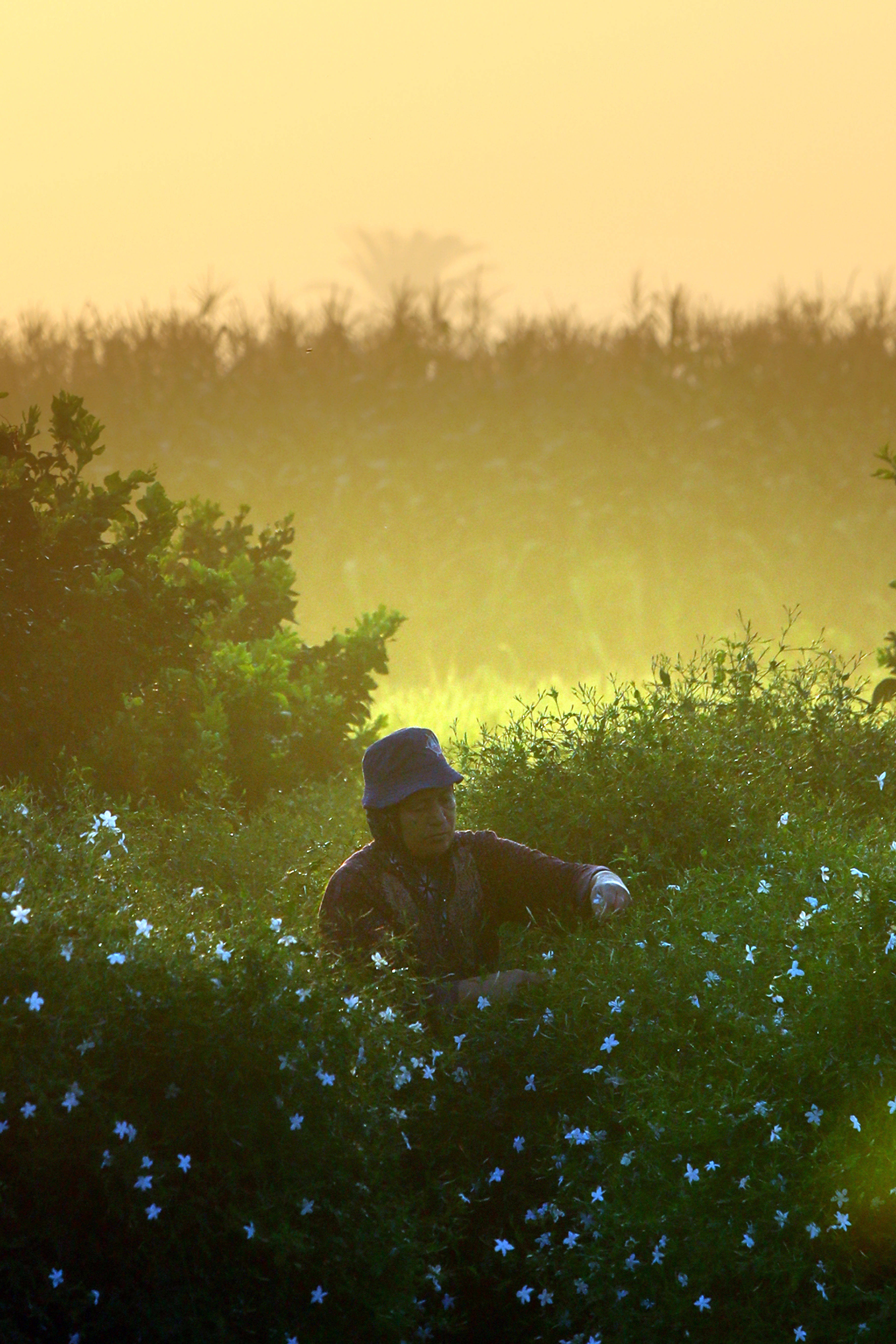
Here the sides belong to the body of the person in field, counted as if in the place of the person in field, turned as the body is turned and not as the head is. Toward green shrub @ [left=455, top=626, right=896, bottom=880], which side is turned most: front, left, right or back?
left

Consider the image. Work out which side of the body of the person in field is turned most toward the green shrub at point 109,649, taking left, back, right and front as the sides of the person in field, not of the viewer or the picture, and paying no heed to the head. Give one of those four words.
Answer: back

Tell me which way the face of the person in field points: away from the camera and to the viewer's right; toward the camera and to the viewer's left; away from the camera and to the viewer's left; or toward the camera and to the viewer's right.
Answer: toward the camera and to the viewer's right

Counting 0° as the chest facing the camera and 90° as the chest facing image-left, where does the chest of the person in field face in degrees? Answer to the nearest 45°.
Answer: approximately 315°
